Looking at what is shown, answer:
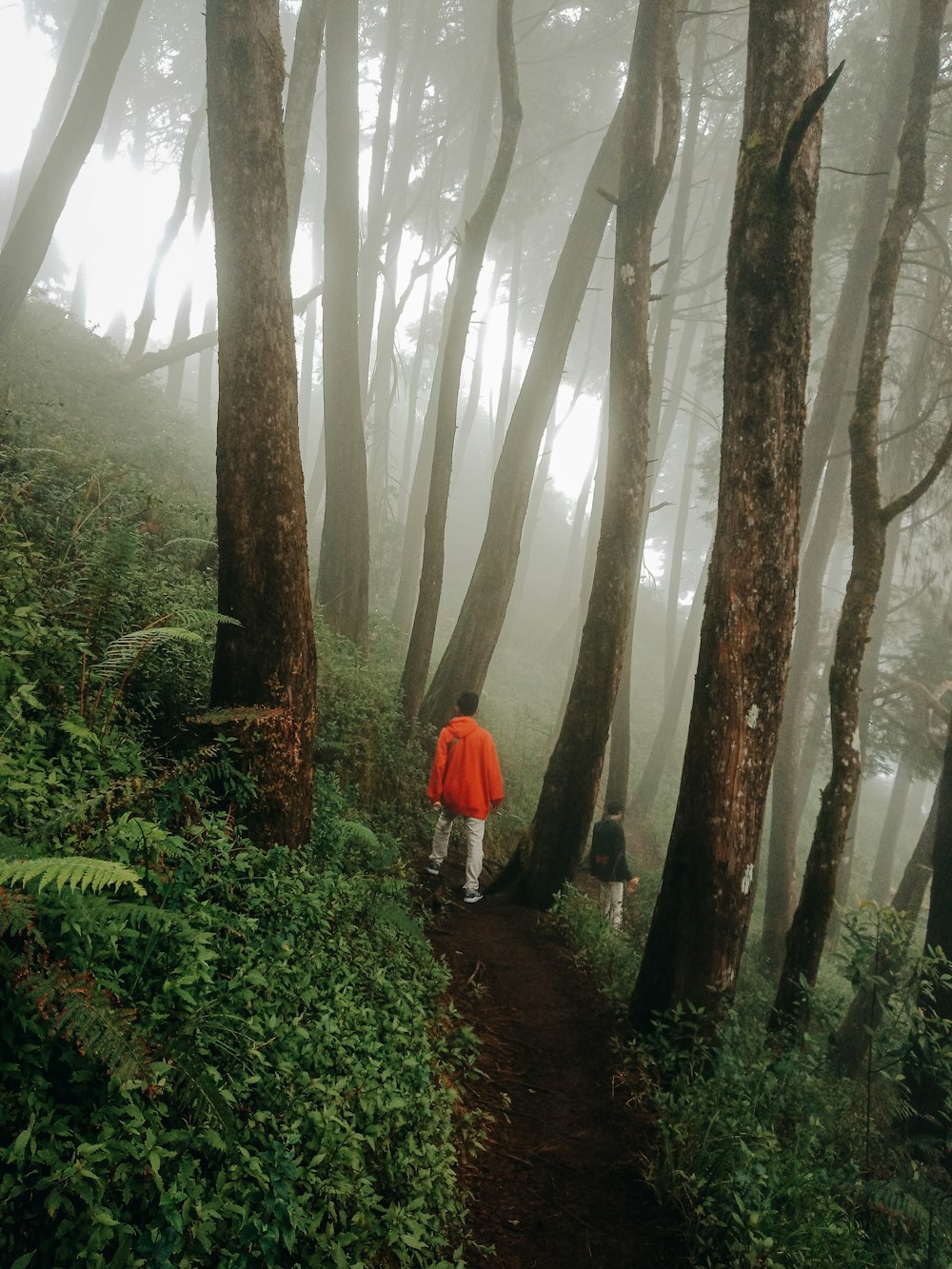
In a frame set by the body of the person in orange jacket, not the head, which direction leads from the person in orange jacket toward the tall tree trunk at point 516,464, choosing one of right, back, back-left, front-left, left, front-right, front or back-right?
front

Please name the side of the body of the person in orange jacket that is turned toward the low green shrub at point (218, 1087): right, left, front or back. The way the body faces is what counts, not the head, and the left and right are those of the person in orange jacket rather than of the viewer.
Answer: back

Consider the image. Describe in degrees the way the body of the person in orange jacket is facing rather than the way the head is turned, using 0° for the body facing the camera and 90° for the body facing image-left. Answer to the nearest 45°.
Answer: approximately 180°

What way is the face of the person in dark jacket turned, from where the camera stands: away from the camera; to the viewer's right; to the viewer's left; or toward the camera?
away from the camera

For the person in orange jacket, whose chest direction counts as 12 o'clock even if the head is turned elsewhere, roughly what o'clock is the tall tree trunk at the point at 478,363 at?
The tall tree trunk is roughly at 12 o'clock from the person in orange jacket.

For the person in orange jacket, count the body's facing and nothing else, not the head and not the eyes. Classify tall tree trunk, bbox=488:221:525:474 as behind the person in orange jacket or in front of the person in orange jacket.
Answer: in front

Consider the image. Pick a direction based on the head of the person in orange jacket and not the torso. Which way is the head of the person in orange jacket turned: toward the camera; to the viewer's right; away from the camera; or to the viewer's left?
away from the camera

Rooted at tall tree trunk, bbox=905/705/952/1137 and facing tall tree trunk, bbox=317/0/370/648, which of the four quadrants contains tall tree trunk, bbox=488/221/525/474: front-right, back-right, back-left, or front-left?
front-right

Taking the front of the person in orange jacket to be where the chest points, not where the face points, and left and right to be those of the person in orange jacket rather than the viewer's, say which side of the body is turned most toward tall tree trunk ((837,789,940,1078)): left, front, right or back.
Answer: right

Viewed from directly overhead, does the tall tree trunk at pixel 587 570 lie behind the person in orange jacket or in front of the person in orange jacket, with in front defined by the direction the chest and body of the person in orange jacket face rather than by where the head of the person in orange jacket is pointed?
in front
